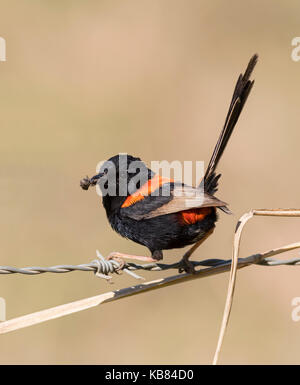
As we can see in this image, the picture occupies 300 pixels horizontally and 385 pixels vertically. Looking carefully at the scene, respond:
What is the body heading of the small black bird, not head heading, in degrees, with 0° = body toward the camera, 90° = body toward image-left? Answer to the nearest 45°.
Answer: approximately 90°
